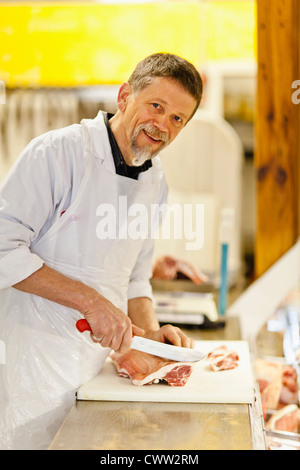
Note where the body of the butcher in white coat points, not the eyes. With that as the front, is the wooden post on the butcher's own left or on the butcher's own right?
on the butcher's own left

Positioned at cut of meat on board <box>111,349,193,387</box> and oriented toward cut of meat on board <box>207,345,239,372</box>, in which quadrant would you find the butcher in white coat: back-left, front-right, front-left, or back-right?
back-left

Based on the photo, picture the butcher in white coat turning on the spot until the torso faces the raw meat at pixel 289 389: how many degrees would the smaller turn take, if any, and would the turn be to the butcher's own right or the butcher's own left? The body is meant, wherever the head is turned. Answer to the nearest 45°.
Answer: approximately 90° to the butcher's own left
